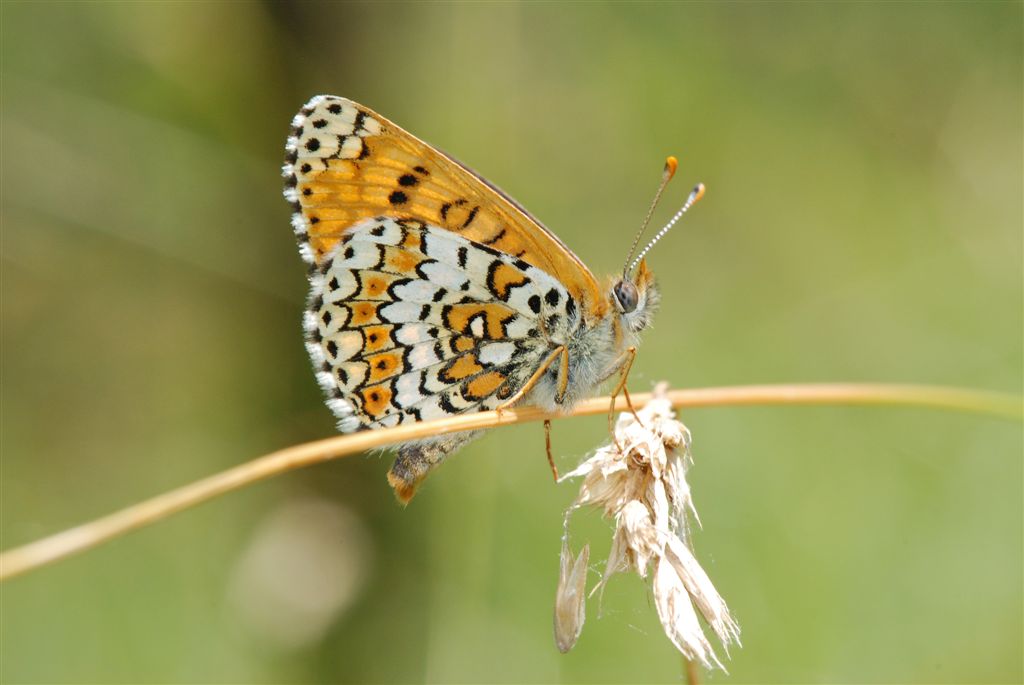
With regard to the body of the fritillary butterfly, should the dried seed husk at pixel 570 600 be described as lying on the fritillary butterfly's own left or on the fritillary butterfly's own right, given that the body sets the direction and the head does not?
on the fritillary butterfly's own right

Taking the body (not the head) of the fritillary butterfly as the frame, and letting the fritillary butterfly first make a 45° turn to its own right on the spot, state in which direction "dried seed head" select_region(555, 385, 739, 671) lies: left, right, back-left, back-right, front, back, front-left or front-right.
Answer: front

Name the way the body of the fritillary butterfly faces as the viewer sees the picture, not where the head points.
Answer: to the viewer's right
